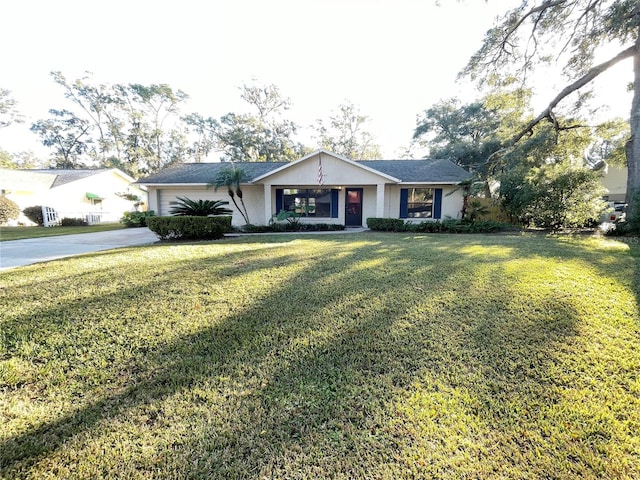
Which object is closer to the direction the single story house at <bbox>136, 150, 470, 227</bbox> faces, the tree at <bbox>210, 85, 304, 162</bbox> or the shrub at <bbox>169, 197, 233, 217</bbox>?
the shrub

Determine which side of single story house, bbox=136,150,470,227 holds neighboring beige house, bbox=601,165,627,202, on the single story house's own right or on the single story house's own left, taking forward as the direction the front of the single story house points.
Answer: on the single story house's own left

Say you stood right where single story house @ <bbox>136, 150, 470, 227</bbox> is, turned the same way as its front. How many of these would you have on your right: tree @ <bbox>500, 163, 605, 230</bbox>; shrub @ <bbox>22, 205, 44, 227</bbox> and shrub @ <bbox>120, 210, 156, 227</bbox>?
2

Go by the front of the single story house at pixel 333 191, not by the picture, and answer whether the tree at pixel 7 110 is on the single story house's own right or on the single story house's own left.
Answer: on the single story house's own right

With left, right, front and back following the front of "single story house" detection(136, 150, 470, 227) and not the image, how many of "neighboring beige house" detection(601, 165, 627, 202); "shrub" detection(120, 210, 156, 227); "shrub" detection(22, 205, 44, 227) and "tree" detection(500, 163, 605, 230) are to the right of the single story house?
2

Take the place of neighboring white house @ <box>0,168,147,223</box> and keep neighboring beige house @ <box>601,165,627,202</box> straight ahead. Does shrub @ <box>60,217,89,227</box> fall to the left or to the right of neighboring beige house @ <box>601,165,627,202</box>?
right

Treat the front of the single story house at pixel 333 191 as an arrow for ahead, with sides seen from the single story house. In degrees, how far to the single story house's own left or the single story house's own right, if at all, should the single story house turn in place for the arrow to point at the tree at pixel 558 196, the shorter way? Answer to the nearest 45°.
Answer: approximately 45° to the single story house's own left

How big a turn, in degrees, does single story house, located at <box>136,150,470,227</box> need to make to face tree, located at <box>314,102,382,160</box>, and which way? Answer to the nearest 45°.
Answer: approximately 180°

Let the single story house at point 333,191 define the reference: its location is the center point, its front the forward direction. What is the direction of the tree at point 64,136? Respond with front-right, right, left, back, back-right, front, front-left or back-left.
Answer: back-right

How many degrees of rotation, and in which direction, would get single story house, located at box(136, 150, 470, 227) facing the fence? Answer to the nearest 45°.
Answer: approximately 90° to its right

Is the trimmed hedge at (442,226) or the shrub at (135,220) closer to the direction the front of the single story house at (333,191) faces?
the trimmed hedge

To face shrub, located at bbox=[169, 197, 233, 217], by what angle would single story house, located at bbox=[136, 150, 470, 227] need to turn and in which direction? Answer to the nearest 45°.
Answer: approximately 45° to its right

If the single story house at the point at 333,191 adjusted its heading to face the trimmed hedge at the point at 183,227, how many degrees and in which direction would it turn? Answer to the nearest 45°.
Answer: approximately 45° to its right

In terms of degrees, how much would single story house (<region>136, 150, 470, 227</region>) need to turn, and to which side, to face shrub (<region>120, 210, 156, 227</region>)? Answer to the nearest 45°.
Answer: approximately 90° to its right

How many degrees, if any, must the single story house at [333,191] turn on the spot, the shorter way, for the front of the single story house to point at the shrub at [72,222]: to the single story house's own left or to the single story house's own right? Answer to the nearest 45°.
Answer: approximately 90° to the single story house's own right

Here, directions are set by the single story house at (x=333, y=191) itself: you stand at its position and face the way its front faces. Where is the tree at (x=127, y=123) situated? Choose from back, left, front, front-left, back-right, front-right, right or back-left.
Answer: back-right

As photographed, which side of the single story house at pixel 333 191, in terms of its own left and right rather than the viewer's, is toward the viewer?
front
